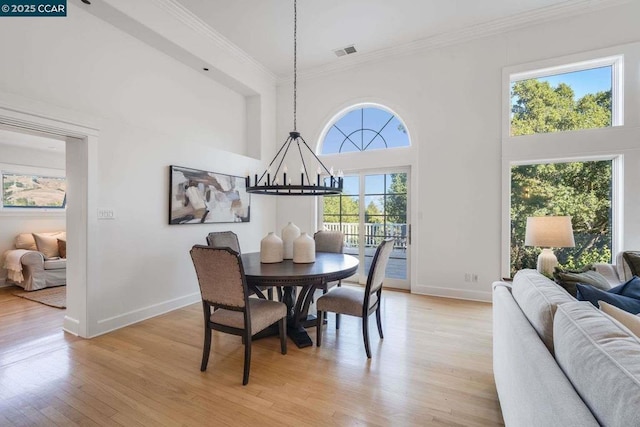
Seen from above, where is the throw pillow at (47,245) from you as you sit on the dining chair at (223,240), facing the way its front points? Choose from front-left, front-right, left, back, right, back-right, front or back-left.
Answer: back

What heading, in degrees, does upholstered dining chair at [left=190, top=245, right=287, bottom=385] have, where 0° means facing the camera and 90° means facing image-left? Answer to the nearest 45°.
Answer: approximately 225°

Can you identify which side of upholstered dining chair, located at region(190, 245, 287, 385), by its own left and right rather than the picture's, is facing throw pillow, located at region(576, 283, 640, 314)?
right

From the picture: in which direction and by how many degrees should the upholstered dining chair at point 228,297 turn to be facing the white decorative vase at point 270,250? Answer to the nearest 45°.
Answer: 0° — it already faces it

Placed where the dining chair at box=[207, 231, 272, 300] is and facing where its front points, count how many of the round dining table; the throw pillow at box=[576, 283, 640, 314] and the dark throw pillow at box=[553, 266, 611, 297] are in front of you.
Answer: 3

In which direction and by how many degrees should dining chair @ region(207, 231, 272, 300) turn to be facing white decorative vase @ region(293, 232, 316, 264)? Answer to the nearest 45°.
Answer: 0° — it already faces it

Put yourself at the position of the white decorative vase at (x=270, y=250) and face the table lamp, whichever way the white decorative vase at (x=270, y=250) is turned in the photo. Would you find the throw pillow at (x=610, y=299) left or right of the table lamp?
right

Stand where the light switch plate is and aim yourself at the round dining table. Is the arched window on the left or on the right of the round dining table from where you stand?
left

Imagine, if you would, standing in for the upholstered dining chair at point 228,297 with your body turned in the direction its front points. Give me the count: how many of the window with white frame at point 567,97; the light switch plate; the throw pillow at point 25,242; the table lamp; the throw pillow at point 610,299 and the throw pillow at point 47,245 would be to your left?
3

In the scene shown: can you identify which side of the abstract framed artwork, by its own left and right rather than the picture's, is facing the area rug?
back
